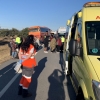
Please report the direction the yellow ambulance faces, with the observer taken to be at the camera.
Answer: facing the viewer and to the right of the viewer

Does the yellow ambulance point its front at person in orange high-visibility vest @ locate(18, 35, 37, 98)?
no
